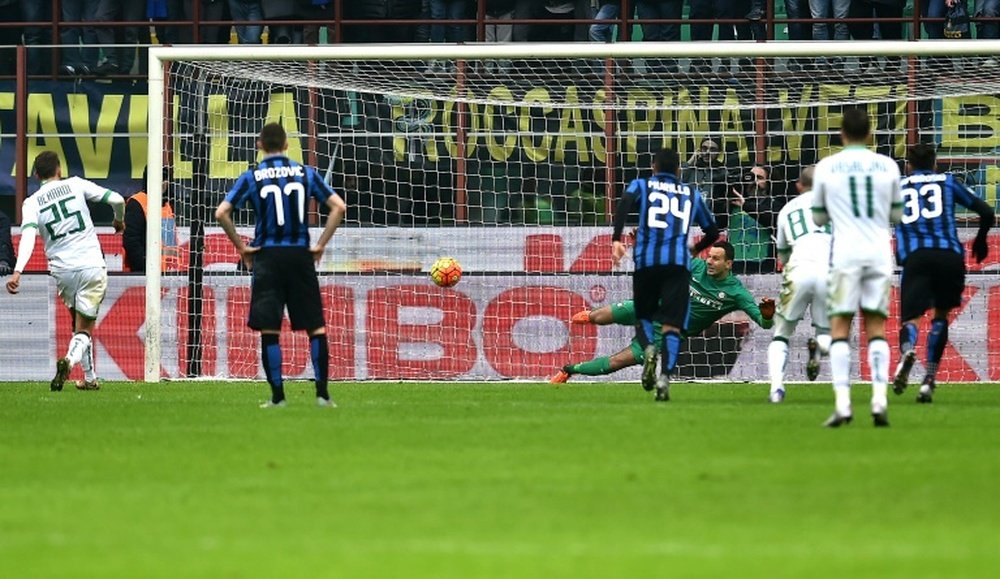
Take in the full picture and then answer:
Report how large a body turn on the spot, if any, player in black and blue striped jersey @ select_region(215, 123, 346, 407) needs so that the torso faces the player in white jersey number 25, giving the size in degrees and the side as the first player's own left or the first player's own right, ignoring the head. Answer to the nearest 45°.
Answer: approximately 45° to the first player's own left

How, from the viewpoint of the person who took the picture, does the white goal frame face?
facing the viewer

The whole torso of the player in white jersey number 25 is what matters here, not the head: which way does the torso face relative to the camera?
away from the camera

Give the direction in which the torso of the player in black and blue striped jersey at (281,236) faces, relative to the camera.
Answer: away from the camera

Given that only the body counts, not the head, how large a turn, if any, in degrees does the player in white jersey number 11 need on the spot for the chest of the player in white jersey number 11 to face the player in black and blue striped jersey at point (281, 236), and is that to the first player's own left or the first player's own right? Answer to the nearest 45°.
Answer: approximately 90° to the first player's own left

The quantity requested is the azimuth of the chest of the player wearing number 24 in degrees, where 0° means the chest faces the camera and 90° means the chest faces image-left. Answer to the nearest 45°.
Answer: approximately 180°

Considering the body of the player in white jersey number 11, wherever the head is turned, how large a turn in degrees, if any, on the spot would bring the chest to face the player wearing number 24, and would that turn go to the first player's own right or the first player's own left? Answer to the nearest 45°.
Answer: approximately 45° to the first player's own left

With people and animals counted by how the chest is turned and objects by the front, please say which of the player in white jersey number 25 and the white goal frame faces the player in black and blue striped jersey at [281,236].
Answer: the white goal frame

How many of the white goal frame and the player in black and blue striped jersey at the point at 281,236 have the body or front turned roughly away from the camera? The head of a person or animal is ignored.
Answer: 1

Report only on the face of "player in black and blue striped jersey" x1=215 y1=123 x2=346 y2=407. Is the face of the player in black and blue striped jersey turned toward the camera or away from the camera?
away from the camera

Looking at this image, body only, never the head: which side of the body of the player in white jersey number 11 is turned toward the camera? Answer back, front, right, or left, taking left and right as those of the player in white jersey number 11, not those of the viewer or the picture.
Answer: back

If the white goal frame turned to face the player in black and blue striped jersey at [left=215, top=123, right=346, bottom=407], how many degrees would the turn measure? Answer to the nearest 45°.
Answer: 0° — it already faces them

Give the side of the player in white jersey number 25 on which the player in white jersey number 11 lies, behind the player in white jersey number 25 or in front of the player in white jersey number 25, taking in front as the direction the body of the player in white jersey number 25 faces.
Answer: behind

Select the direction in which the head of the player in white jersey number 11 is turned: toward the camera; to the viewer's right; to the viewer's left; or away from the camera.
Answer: away from the camera
